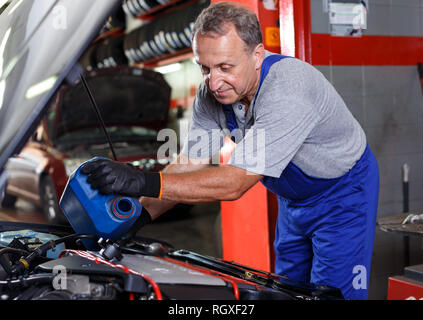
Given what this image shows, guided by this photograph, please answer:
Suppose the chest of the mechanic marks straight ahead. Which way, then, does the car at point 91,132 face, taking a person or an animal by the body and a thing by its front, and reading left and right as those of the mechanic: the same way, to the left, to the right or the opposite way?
to the left

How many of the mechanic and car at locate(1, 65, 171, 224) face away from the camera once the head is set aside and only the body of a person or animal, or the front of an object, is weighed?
0

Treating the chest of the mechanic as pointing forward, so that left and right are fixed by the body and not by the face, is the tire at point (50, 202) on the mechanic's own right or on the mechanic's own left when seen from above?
on the mechanic's own right

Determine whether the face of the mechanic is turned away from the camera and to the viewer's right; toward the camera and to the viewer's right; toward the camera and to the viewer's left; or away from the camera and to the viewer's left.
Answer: toward the camera and to the viewer's left

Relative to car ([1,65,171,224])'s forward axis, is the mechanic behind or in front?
in front

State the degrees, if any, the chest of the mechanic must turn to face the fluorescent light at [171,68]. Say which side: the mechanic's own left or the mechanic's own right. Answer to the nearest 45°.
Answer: approximately 135° to the mechanic's own right

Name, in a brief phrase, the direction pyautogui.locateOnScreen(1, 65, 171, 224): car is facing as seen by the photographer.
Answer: facing the viewer and to the right of the viewer

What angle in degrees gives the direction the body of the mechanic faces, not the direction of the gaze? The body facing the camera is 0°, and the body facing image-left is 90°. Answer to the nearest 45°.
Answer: approximately 45°
